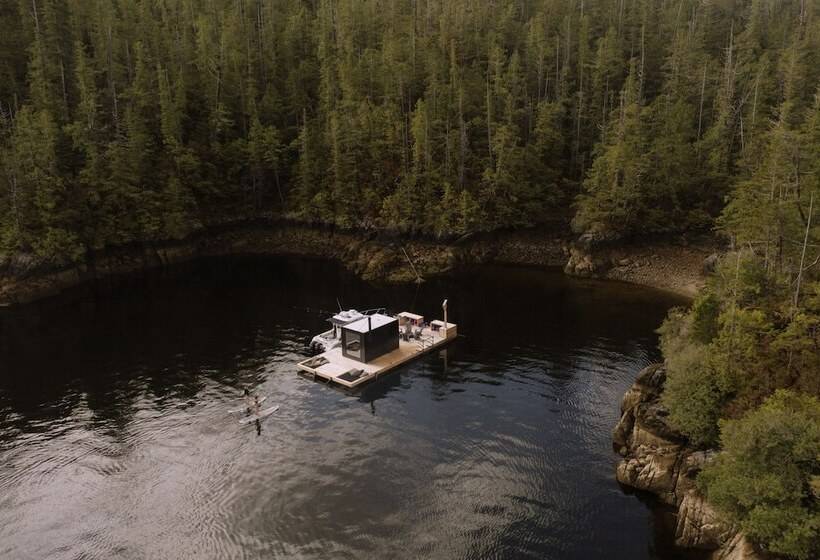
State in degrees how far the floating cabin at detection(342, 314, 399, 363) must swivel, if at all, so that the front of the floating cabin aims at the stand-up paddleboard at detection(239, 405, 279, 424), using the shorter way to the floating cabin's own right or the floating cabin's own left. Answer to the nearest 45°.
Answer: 0° — it already faces it

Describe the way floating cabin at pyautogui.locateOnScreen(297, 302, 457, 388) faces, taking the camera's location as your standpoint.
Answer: facing the viewer and to the left of the viewer

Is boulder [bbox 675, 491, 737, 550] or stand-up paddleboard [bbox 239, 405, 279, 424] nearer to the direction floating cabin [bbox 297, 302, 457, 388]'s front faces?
the stand-up paddleboard

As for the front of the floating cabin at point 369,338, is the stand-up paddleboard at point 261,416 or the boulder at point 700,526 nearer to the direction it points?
the stand-up paddleboard

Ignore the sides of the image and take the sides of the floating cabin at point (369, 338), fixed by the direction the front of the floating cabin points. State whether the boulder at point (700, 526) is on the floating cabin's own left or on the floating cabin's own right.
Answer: on the floating cabin's own left

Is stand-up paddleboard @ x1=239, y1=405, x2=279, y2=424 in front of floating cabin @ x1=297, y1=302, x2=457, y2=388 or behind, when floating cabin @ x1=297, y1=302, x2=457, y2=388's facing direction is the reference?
in front

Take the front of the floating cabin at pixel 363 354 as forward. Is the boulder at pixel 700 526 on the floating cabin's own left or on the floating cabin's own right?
on the floating cabin's own left
